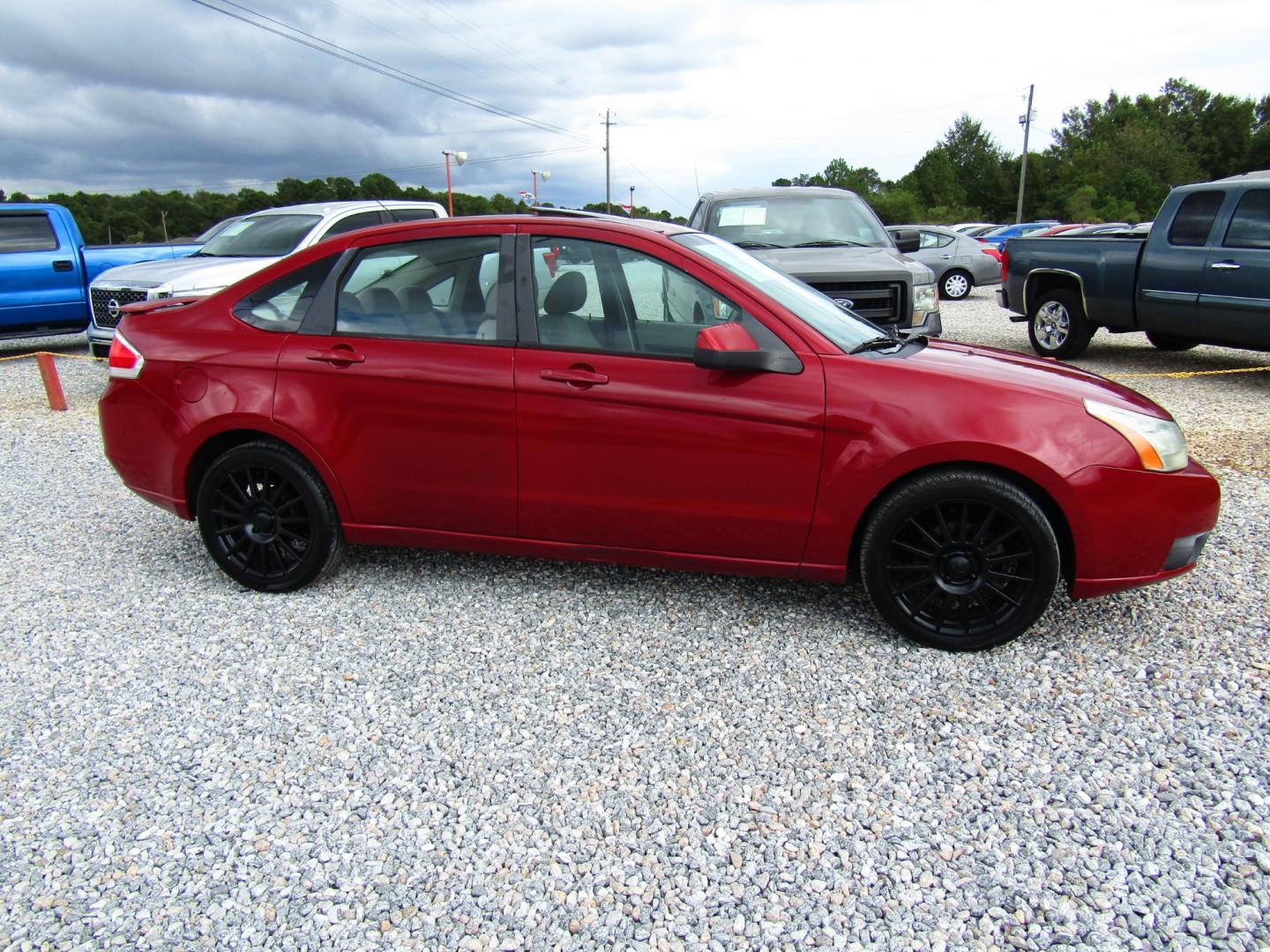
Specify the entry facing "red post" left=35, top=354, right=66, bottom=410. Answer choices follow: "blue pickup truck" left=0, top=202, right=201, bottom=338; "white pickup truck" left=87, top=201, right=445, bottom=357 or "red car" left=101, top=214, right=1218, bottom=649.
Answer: the white pickup truck

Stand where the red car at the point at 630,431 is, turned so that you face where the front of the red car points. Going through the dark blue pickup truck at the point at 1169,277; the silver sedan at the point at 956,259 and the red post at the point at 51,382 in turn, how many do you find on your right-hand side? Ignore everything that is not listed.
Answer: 0

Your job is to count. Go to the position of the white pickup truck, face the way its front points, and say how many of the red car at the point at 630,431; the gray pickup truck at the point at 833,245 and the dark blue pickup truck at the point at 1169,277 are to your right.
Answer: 0

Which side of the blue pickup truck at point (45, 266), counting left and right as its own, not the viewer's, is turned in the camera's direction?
left

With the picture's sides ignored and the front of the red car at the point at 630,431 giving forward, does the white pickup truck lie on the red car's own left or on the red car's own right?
on the red car's own left

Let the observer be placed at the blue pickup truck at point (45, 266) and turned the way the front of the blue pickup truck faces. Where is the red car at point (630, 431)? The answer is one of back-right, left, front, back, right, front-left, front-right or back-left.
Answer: left

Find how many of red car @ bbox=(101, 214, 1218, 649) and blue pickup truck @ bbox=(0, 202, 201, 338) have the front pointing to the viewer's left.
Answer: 1

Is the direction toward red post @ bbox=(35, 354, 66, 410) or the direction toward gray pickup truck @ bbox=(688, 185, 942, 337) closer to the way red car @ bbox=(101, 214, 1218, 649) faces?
the gray pickup truck

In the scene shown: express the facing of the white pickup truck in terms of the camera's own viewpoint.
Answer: facing the viewer and to the left of the viewer

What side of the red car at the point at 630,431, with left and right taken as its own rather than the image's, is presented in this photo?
right

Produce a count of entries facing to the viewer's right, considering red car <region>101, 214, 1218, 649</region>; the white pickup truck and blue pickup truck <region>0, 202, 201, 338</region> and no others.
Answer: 1

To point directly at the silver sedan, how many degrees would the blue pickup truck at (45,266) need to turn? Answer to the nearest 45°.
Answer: approximately 180°

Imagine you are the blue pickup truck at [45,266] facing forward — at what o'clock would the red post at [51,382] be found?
The red post is roughly at 9 o'clock from the blue pickup truck.

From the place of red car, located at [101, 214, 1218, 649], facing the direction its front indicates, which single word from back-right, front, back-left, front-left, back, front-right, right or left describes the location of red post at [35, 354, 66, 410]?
back-left

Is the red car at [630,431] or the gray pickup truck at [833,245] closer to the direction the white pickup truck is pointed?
the red car

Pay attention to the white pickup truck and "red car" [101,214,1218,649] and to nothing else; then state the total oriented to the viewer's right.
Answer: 1

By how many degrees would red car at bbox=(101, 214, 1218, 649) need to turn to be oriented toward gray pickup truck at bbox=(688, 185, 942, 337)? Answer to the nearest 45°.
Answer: approximately 90° to its left

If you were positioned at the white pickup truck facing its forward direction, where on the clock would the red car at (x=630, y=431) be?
The red car is roughly at 10 o'clock from the white pickup truck.
